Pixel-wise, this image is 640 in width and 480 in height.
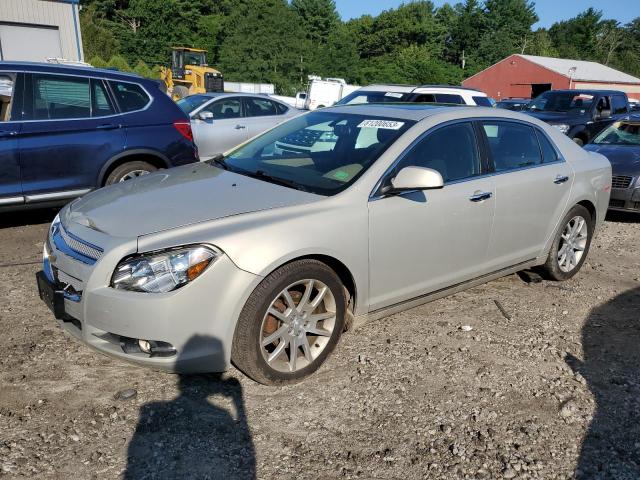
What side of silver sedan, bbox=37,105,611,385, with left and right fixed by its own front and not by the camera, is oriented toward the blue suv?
right

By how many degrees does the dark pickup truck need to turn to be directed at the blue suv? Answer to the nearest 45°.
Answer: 0° — it already faces it

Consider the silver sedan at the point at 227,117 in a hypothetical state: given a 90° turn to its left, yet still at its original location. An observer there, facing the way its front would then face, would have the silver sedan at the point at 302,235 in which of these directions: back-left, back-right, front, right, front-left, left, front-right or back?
front-right

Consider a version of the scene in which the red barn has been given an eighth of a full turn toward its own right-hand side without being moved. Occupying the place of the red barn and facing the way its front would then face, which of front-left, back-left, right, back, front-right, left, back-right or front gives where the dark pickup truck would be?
left

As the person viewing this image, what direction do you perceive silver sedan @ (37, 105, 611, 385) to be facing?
facing the viewer and to the left of the viewer

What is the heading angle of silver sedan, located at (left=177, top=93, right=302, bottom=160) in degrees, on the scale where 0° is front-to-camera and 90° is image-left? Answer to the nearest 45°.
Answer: approximately 45°

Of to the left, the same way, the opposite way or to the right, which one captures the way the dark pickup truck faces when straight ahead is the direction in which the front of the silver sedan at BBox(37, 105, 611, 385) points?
the same way

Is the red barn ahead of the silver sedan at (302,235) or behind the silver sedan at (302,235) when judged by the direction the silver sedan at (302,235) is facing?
behind

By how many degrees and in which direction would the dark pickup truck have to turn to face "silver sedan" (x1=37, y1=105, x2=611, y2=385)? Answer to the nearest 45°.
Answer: approximately 45° to its left

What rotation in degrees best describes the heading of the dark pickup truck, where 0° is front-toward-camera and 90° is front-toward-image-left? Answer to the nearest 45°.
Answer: approximately 45°

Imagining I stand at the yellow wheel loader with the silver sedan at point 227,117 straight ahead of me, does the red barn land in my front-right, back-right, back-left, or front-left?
back-left
